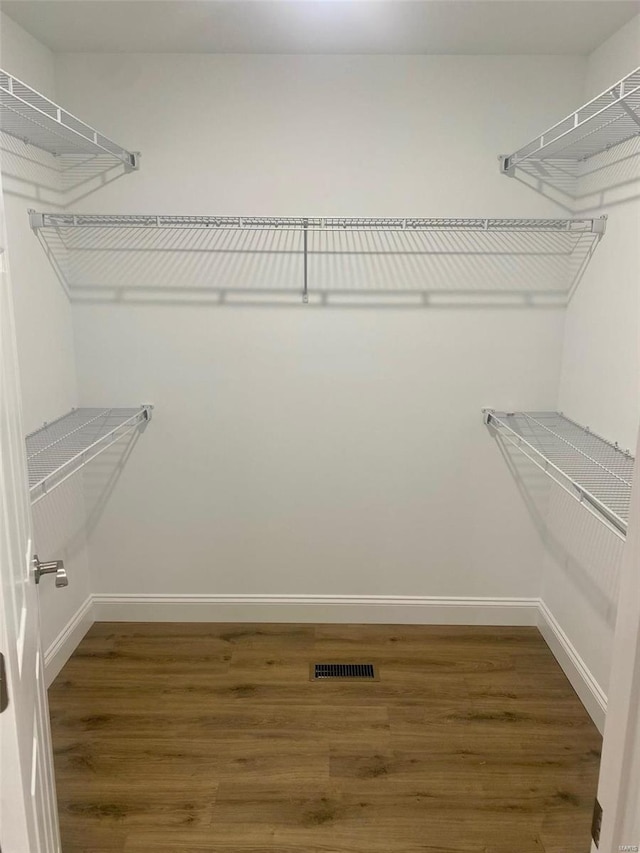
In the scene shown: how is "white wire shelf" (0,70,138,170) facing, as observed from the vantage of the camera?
facing to the right of the viewer

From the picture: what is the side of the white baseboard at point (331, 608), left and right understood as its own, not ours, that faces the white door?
front

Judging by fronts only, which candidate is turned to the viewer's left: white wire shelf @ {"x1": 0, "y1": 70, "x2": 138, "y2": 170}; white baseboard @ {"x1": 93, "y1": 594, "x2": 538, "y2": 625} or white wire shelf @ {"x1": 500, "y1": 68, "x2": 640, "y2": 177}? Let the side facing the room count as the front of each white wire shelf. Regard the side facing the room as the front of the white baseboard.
white wire shelf @ {"x1": 500, "y1": 68, "x2": 640, "y2": 177}

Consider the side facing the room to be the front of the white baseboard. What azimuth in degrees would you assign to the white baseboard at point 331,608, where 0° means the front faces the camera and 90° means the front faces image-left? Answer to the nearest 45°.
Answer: approximately 0°

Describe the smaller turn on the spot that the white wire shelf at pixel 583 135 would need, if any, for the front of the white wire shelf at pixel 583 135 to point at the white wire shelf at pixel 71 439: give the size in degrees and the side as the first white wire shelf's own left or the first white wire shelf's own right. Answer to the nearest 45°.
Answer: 0° — it already faces it

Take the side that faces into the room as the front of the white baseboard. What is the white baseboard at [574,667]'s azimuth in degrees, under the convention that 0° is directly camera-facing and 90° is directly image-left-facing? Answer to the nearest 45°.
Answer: approximately 90°

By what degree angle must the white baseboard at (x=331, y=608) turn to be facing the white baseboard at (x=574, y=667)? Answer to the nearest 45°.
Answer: approximately 45° to its left

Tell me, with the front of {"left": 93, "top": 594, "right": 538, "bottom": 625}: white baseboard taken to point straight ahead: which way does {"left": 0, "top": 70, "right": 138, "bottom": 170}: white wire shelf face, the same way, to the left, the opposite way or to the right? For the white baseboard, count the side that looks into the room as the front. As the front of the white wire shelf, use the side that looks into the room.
to the left

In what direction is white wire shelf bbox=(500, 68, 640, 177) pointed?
to the viewer's left

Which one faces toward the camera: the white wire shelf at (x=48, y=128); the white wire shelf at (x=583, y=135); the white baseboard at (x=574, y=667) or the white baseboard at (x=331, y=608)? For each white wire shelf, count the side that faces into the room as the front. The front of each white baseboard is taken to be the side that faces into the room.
the white baseboard at (x=331, y=608)
